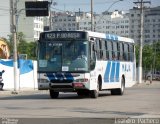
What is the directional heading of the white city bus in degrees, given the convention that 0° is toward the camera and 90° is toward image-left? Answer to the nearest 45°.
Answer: approximately 45°
